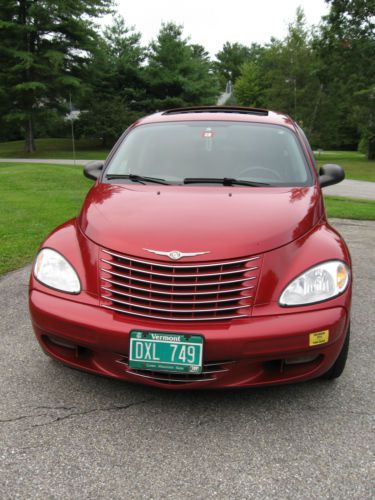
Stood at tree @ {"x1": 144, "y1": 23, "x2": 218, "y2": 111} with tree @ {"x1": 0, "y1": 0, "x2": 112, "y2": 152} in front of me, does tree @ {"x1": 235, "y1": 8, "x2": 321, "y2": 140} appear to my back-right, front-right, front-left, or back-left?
back-left

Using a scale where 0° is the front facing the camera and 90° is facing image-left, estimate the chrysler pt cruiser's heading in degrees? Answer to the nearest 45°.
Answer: approximately 0°

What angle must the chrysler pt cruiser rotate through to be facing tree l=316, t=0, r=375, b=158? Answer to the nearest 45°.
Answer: approximately 180°

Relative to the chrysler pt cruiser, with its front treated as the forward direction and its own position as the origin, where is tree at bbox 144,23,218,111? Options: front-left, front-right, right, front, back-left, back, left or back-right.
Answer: back

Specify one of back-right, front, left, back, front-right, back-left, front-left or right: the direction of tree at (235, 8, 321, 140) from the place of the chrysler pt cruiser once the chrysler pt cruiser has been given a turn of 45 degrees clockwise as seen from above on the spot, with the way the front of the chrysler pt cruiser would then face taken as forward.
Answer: back-right

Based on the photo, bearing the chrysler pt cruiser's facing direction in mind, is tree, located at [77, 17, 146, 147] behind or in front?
behind

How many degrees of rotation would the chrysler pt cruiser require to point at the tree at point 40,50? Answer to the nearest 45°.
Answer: approximately 180°
